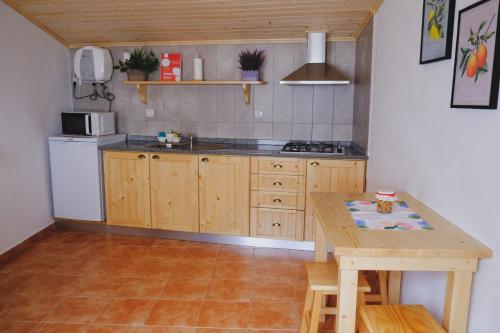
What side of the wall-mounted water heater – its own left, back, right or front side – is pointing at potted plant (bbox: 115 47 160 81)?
left

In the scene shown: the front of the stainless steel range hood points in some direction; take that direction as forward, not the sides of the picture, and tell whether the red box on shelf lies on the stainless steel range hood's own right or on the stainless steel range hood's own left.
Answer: on the stainless steel range hood's own right

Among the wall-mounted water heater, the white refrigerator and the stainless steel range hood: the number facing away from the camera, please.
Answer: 0

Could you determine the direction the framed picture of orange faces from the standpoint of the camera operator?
facing the viewer and to the left of the viewer

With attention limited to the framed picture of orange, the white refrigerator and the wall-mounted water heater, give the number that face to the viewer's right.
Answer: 0

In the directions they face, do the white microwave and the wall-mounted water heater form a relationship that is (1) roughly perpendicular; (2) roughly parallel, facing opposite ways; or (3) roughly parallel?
roughly parallel

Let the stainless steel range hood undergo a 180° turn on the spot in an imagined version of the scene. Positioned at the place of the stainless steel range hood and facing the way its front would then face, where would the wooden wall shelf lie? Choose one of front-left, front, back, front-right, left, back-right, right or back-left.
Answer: left

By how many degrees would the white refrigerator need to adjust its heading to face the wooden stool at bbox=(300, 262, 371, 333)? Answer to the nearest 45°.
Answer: approximately 90° to its left

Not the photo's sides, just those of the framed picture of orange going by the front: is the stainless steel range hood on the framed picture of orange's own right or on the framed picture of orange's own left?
on the framed picture of orange's own right

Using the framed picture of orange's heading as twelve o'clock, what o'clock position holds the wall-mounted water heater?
The wall-mounted water heater is roughly at 2 o'clock from the framed picture of orange.

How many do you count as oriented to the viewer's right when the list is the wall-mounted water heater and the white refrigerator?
0

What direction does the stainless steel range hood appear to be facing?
toward the camera

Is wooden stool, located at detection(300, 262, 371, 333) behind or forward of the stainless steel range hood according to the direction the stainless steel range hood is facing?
forward
